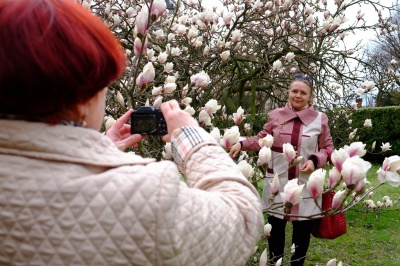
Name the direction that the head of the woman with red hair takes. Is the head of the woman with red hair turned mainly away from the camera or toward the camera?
away from the camera

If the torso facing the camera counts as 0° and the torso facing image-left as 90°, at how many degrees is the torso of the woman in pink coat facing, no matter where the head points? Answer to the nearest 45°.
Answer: approximately 0°

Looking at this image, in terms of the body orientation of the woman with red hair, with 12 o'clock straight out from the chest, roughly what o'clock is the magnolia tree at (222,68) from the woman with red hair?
The magnolia tree is roughly at 11 o'clock from the woman with red hair.

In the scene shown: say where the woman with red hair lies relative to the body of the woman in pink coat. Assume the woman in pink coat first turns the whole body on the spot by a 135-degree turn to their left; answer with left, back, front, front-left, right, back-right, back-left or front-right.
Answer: back-right

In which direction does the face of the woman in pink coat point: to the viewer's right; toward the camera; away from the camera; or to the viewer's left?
toward the camera

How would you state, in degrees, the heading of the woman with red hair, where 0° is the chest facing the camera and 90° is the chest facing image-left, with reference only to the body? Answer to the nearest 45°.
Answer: approximately 225°
